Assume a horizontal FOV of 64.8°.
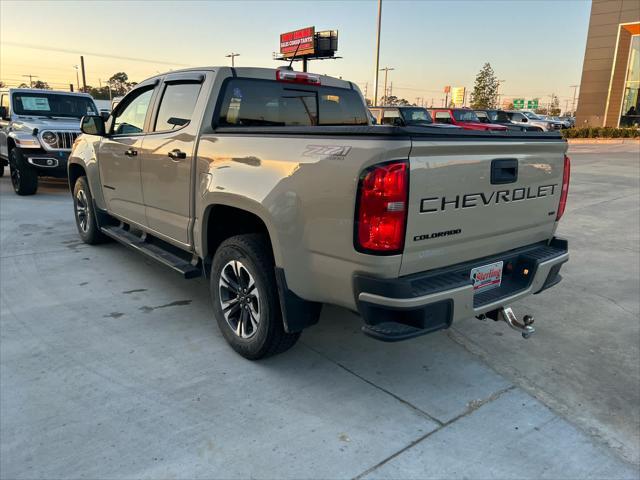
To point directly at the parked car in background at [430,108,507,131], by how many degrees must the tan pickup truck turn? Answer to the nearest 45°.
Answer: approximately 45° to its right

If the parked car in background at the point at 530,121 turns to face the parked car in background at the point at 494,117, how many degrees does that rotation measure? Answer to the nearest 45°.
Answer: approximately 45° to its right

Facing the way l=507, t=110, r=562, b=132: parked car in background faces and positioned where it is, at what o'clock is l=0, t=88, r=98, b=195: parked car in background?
l=0, t=88, r=98, b=195: parked car in background is roughly at 2 o'clock from l=507, t=110, r=562, b=132: parked car in background.

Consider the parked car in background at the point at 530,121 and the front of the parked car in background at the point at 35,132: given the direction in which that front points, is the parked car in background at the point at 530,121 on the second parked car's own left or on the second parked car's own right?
on the second parked car's own left

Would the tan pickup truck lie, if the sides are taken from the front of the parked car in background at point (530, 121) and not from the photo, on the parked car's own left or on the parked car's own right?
on the parked car's own right

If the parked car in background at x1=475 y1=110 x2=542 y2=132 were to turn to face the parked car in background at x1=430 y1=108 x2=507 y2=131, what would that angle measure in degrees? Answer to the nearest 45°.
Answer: approximately 45° to its right

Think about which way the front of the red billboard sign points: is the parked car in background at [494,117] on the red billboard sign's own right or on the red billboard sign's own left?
on the red billboard sign's own left

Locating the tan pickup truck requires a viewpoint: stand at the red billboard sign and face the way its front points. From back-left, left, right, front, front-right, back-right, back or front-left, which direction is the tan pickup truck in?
front-left

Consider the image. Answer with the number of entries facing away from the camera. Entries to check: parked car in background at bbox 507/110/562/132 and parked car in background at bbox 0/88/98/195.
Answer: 0

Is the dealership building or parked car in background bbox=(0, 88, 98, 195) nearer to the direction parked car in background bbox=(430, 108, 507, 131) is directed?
the parked car in background

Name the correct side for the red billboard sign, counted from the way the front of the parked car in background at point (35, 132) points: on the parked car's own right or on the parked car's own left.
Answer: on the parked car's own left

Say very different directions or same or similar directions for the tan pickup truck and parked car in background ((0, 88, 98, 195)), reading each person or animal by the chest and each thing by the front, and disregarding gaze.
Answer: very different directions

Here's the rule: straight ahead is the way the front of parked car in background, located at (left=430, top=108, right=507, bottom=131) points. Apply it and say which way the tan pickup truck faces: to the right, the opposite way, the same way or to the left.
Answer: the opposite way

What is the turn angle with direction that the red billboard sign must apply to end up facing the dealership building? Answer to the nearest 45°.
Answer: approximately 90° to its left
